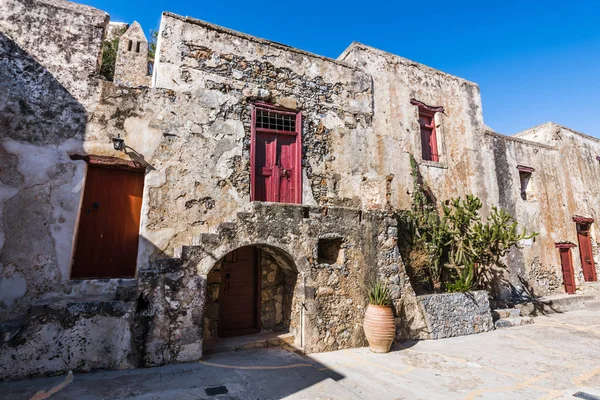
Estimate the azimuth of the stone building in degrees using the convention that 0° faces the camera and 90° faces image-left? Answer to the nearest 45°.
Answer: approximately 315°

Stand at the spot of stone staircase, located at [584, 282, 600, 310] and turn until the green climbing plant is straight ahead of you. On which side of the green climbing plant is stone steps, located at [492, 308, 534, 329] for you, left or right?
left

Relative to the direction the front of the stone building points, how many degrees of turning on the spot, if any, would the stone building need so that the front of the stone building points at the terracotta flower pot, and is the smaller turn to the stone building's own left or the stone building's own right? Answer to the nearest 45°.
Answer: approximately 45° to the stone building's own left

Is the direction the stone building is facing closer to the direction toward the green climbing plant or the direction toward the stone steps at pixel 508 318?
the stone steps

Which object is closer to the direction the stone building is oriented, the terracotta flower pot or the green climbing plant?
the terracotta flower pot

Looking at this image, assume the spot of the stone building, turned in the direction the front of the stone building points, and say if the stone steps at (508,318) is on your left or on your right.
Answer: on your left
